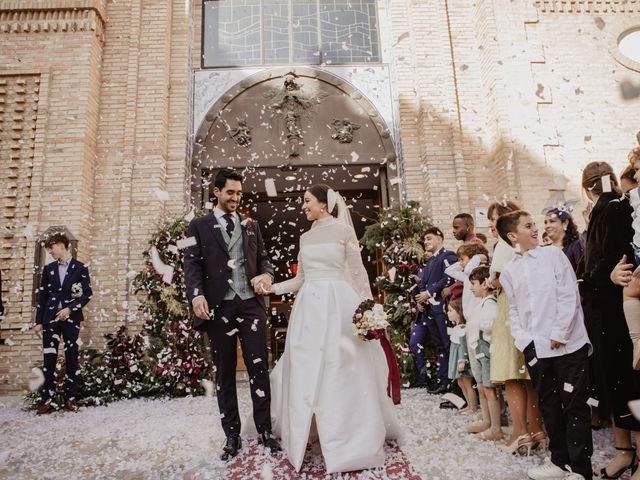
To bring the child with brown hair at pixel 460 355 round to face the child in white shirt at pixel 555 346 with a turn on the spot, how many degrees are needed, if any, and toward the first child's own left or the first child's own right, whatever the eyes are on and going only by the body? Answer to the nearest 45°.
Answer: approximately 90° to the first child's own left

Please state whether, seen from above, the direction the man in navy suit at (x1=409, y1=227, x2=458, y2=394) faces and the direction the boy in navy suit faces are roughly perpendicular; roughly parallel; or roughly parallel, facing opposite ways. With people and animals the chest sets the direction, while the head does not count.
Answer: roughly perpendicular

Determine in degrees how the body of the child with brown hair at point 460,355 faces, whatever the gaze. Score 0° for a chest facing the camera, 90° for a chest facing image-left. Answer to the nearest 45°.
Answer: approximately 90°

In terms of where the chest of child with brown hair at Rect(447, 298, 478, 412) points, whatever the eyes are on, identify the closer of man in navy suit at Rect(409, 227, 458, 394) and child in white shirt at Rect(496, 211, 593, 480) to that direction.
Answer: the man in navy suit

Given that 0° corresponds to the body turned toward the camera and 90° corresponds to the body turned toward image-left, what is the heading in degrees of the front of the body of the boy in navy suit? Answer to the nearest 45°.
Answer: approximately 0°

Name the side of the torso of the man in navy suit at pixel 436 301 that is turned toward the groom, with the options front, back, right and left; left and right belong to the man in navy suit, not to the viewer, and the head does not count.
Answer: front

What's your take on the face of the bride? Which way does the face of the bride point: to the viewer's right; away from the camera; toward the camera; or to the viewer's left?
to the viewer's left

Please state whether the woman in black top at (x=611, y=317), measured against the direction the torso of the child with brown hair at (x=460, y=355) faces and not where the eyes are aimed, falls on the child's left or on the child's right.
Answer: on the child's left

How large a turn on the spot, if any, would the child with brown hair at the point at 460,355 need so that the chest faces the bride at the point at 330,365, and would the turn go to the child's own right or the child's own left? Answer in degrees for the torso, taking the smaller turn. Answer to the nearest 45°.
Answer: approximately 45° to the child's own left

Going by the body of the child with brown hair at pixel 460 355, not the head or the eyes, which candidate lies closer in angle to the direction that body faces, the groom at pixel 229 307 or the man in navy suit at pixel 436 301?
the groom

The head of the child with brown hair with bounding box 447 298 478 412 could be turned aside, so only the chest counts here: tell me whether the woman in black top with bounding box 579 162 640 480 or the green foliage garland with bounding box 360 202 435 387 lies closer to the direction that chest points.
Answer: the green foliage garland

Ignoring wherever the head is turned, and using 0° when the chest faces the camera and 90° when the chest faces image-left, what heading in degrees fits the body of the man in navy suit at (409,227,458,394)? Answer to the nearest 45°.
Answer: approximately 45°

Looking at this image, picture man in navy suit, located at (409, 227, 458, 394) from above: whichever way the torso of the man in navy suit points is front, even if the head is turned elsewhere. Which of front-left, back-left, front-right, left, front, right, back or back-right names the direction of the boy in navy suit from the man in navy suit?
front-right

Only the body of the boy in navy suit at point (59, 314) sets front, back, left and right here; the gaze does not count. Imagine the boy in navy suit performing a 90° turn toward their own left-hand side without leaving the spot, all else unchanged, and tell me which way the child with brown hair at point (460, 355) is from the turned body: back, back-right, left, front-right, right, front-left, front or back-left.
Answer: front-right

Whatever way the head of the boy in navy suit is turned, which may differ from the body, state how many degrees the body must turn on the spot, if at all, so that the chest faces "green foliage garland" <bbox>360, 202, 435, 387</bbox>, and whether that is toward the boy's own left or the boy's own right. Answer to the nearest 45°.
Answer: approximately 90° to the boy's own left

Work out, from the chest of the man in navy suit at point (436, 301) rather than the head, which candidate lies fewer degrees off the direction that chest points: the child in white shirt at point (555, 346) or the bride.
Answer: the bride

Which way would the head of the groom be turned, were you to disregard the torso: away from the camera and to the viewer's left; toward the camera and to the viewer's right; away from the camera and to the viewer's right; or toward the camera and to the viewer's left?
toward the camera and to the viewer's right
